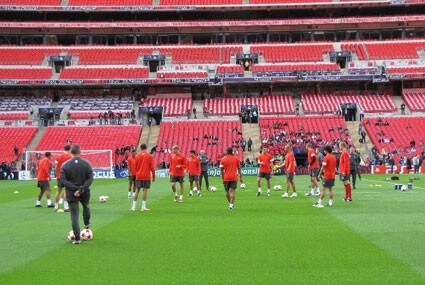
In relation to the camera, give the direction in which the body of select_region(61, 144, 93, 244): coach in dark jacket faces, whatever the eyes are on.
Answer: away from the camera

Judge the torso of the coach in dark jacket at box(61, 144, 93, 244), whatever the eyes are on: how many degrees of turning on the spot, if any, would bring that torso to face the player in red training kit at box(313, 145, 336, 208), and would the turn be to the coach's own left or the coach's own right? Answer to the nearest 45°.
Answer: approximately 45° to the coach's own right
